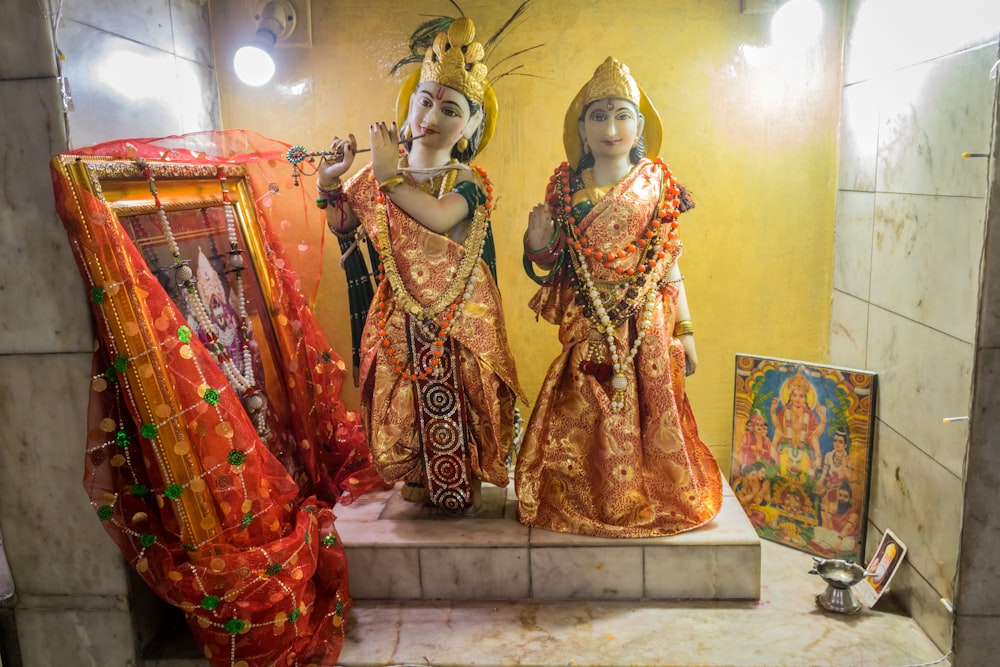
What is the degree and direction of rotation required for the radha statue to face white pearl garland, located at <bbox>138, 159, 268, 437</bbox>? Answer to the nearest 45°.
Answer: approximately 90° to its right

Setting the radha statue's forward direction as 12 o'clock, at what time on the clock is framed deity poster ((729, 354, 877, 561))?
The framed deity poster is roughly at 8 o'clock from the radha statue.

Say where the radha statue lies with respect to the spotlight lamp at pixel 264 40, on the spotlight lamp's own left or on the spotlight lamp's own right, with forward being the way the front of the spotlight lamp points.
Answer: on the spotlight lamp's own left

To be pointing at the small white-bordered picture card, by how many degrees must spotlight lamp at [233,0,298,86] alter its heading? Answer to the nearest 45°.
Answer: approximately 90° to its left

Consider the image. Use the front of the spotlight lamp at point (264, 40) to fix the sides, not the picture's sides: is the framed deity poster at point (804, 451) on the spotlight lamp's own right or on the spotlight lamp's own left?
on the spotlight lamp's own left

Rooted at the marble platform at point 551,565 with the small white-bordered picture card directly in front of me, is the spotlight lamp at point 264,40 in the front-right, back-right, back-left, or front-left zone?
back-left

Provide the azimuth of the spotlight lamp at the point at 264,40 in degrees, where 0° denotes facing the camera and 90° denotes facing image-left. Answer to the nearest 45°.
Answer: approximately 45°

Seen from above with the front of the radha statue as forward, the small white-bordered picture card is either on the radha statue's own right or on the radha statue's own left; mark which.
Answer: on the radha statue's own left
